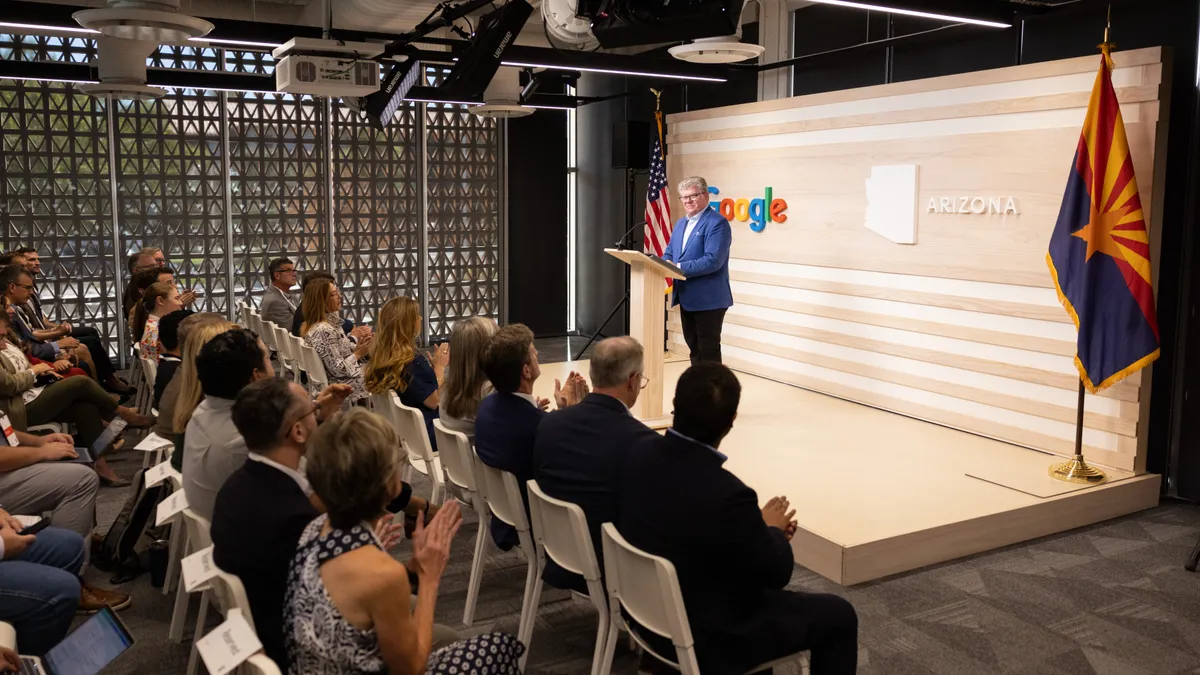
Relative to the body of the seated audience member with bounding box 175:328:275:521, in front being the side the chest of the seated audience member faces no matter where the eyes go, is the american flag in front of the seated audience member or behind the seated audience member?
in front

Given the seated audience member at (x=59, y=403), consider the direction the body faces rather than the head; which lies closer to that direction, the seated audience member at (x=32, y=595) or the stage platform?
the stage platform

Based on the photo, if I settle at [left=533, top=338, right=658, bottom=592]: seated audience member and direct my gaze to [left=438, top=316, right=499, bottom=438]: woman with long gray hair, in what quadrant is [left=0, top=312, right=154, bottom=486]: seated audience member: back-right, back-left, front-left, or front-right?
front-left

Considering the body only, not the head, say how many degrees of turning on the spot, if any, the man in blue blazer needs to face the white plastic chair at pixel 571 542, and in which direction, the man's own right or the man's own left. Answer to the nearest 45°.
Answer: approximately 45° to the man's own left

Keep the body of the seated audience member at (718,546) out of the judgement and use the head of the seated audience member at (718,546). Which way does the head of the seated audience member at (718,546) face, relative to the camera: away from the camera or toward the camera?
away from the camera

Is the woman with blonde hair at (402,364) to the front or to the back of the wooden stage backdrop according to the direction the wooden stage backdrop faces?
to the front

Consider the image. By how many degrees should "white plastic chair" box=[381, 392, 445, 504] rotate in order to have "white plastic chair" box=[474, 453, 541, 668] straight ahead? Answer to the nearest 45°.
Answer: approximately 135° to its right

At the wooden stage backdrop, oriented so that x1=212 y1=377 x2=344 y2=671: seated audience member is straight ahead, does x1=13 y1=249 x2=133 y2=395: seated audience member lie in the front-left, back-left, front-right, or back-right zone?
front-right

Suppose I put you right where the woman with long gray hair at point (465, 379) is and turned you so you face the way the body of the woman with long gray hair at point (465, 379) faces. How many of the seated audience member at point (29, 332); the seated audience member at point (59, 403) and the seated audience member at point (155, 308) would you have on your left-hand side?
3

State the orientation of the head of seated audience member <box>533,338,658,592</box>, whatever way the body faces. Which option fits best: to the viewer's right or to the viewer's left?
to the viewer's right

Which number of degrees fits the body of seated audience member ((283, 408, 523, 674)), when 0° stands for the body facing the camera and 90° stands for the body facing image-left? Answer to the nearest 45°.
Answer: approximately 225°

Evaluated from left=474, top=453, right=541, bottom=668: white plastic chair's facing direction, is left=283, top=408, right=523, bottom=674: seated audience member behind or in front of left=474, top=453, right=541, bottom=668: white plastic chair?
behind

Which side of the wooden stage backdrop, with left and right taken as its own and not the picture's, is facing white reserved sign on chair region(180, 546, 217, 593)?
front

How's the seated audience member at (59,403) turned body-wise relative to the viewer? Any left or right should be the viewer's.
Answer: facing to the right of the viewer

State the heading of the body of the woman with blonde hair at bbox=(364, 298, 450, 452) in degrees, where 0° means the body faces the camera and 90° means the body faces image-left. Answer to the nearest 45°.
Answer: approximately 225°

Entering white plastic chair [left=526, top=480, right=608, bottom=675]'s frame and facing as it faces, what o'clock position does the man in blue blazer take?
The man in blue blazer is roughly at 11 o'clock from the white plastic chair.

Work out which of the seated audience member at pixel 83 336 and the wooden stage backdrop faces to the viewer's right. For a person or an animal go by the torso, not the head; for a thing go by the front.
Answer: the seated audience member

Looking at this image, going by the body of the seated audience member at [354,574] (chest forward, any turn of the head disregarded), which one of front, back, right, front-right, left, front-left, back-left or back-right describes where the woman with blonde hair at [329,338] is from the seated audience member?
front-left

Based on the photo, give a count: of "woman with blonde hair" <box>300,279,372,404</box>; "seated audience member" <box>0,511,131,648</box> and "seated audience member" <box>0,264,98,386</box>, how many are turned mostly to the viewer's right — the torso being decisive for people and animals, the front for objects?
3

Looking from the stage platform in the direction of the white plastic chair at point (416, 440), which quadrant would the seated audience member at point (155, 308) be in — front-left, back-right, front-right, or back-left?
front-right

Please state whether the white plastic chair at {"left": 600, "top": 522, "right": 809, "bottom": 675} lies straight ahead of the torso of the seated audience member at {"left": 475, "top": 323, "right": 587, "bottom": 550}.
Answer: no

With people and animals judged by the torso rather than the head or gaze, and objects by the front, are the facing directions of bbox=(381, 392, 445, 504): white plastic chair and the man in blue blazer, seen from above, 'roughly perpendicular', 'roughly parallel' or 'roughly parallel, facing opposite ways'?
roughly parallel, facing opposite ways
